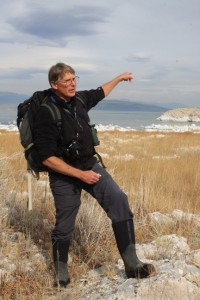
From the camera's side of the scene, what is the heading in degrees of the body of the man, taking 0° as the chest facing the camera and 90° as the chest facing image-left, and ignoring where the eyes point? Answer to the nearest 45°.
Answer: approximately 315°
